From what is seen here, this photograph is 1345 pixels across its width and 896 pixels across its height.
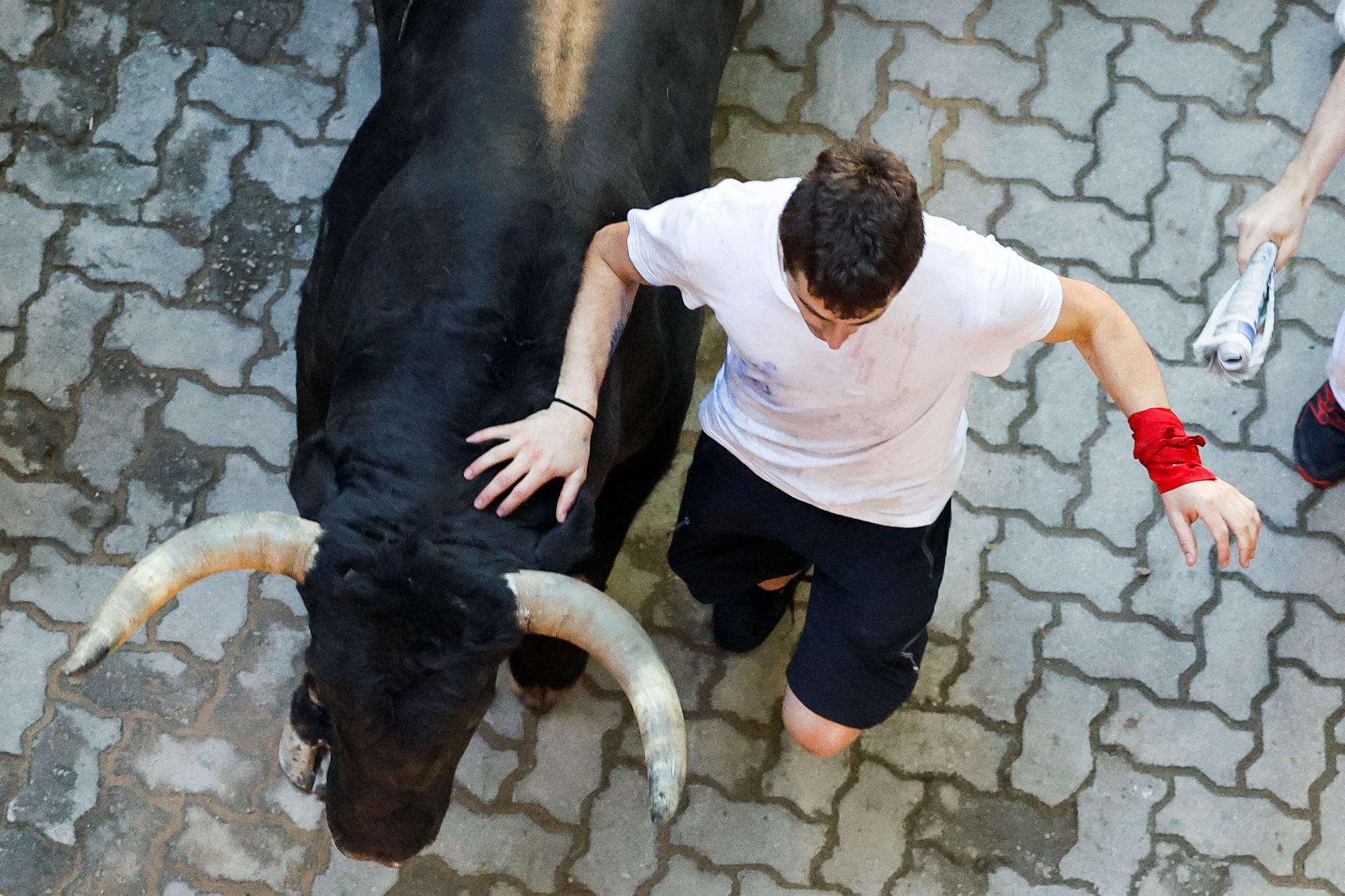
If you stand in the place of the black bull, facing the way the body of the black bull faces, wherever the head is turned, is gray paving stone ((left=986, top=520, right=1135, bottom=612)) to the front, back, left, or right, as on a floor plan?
left

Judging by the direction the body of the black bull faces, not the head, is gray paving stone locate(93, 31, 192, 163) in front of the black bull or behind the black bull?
behind

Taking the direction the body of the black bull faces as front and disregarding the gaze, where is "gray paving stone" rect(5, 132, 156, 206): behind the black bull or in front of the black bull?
behind

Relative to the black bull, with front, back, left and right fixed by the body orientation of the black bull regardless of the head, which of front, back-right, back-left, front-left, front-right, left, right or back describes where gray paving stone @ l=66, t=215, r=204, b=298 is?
back-right

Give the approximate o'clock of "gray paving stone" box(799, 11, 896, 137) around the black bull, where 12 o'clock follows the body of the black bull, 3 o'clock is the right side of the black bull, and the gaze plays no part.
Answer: The gray paving stone is roughly at 7 o'clock from the black bull.

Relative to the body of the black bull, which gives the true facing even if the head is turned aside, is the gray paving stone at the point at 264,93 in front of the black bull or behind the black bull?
behind

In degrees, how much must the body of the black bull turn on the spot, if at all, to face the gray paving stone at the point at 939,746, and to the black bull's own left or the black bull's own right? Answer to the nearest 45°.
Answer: approximately 90° to the black bull's own left

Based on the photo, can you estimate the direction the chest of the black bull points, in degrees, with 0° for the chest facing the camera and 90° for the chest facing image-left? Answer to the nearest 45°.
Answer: approximately 0°

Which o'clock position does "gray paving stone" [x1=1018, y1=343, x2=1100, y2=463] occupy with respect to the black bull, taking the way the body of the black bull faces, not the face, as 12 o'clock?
The gray paving stone is roughly at 8 o'clock from the black bull.
